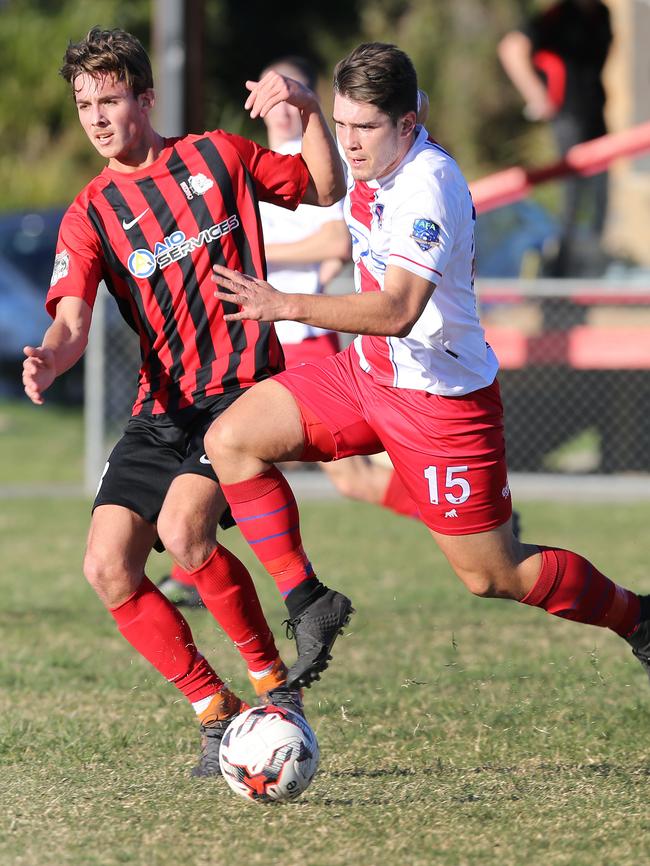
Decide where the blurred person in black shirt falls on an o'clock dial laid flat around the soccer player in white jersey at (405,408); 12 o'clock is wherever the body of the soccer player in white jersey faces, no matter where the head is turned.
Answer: The blurred person in black shirt is roughly at 5 o'clock from the soccer player in white jersey.

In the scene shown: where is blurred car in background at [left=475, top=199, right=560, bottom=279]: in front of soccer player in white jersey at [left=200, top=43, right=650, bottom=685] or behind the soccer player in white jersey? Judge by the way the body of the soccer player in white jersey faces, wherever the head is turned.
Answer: behind

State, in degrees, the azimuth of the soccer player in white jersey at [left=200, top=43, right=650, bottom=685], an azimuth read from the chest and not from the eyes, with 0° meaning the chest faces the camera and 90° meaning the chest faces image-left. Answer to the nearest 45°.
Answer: approximately 45°

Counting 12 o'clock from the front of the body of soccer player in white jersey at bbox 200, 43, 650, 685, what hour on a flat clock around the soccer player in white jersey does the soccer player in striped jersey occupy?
The soccer player in striped jersey is roughly at 2 o'clock from the soccer player in white jersey.

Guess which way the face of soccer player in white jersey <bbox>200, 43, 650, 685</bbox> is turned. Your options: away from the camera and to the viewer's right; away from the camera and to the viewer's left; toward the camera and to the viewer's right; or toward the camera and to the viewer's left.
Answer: toward the camera and to the viewer's left
